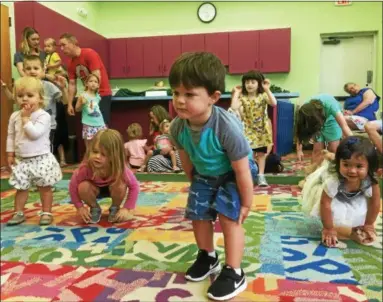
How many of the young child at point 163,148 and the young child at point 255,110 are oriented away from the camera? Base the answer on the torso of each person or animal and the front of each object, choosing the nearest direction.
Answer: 0

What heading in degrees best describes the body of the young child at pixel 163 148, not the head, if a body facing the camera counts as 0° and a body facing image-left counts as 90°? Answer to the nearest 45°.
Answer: approximately 0°

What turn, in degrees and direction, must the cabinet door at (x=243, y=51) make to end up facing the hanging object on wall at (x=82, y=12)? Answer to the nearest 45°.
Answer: approximately 90° to its right

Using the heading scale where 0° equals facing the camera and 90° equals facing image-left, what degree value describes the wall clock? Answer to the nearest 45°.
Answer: approximately 0°

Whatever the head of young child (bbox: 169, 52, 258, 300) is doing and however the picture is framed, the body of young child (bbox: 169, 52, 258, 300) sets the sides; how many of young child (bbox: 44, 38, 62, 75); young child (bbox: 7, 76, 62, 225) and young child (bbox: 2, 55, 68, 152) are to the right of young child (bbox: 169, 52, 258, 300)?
3

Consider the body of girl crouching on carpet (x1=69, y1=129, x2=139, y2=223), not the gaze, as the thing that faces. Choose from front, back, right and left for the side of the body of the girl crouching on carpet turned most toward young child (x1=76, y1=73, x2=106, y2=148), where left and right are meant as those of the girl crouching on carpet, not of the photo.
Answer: back
